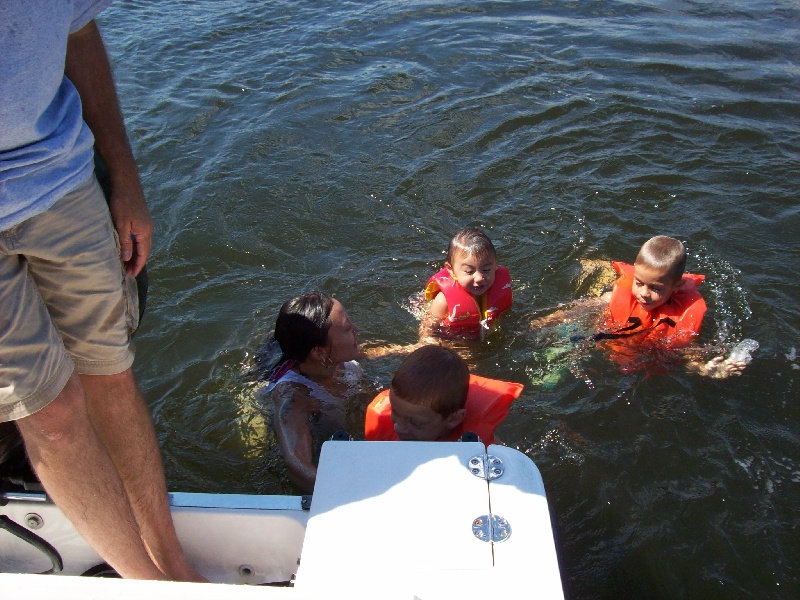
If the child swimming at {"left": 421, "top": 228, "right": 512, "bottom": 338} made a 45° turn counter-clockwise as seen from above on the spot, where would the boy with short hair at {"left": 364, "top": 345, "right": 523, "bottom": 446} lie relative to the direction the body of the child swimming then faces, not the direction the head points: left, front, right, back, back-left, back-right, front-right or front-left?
right

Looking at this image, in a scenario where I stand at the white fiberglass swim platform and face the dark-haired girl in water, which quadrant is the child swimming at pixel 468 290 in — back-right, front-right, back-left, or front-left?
front-right

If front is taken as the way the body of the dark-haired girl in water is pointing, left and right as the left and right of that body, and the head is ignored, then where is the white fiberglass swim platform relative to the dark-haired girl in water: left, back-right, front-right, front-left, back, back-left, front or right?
right

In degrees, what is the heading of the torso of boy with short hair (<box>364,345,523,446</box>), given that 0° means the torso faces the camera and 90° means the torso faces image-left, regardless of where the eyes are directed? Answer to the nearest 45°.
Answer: approximately 45°

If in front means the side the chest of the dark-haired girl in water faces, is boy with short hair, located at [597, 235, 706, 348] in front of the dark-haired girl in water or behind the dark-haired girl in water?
in front

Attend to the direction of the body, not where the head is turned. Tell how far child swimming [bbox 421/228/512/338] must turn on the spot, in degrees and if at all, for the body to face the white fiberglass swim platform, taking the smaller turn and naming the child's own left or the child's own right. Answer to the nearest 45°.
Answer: approximately 45° to the child's own right

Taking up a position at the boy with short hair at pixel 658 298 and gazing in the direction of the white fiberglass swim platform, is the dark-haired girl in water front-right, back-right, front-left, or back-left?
front-right

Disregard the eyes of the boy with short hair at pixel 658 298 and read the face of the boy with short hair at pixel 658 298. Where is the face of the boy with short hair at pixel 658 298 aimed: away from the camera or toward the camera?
toward the camera

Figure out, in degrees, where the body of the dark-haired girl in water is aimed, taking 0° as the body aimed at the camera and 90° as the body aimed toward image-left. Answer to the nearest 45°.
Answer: approximately 270°

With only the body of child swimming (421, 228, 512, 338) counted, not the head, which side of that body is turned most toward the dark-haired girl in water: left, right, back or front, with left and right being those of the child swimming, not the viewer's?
right

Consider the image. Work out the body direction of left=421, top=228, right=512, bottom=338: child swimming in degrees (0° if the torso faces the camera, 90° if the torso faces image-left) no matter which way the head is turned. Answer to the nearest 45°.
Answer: approximately 315°

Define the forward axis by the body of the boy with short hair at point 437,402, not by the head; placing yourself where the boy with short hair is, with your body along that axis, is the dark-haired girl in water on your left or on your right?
on your right

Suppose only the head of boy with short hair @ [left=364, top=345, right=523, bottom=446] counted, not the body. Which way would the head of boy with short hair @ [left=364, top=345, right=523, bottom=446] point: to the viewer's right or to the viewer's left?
to the viewer's left

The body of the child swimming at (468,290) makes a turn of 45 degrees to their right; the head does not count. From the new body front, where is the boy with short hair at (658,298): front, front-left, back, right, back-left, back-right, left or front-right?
left

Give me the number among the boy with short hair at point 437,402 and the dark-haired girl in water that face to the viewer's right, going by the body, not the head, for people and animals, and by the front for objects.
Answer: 1

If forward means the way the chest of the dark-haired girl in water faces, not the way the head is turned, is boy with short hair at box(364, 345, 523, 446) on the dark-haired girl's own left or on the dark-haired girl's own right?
on the dark-haired girl's own right
